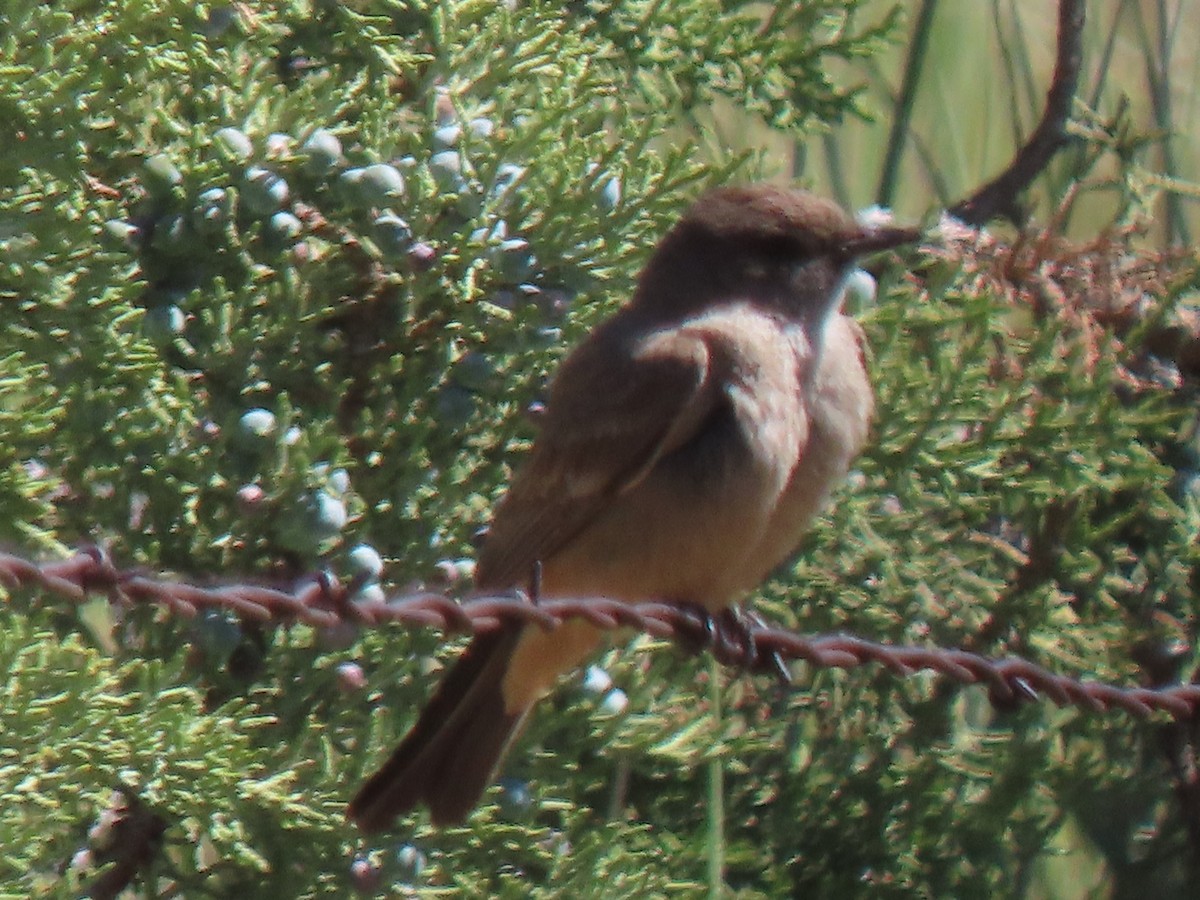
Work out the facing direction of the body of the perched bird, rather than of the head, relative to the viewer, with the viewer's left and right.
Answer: facing the viewer and to the right of the viewer

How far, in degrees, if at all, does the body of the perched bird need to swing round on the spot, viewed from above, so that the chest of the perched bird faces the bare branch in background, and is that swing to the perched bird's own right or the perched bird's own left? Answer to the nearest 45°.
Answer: approximately 90° to the perched bird's own left
